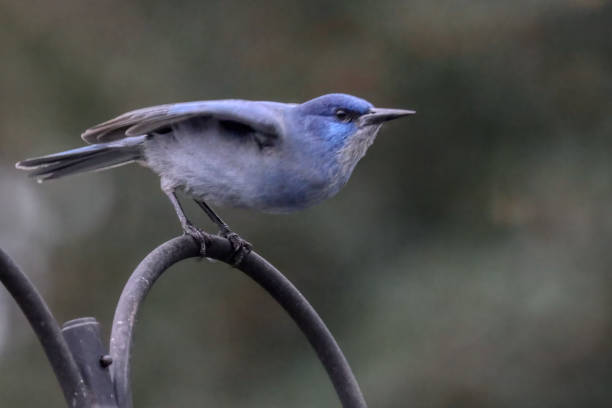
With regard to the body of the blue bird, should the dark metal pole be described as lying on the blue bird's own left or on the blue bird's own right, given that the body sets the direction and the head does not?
on the blue bird's own right

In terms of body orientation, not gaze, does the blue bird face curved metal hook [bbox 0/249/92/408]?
no

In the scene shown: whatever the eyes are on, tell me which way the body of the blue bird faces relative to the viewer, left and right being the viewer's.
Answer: facing to the right of the viewer
